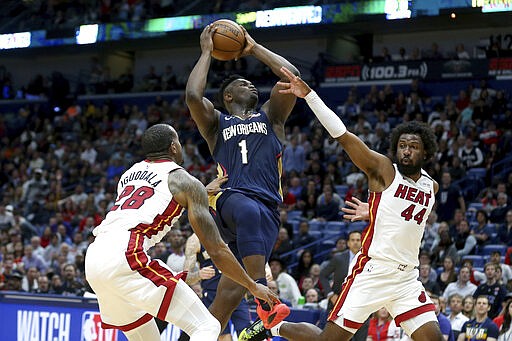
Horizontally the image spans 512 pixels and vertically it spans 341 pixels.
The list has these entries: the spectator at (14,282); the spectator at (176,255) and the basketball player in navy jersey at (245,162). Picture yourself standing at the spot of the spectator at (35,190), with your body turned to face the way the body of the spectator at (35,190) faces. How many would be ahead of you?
3

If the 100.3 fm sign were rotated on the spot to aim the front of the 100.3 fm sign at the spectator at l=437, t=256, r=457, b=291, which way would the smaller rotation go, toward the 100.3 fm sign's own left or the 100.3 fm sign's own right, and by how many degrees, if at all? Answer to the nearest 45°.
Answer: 0° — it already faces them

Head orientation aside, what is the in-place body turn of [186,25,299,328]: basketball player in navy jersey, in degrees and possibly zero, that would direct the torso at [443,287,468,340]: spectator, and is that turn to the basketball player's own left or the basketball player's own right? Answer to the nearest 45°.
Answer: approximately 135° to the basketball player's own left

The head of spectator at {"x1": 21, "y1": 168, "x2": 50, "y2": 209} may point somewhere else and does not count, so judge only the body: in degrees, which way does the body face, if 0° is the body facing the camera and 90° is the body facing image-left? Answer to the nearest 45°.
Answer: approximately 0°
